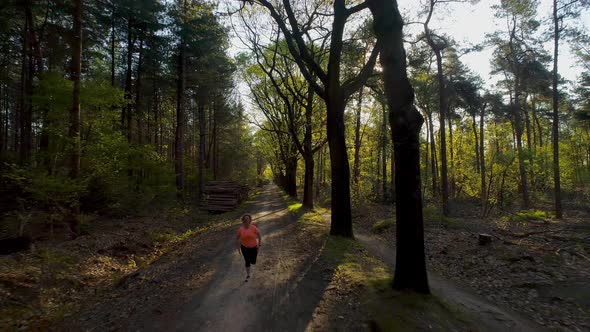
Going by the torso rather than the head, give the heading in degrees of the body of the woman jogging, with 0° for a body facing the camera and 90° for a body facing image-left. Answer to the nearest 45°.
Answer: approximately 0°

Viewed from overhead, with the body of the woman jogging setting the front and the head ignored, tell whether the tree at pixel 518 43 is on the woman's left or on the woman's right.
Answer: on the woman's left
